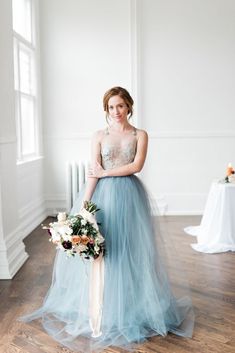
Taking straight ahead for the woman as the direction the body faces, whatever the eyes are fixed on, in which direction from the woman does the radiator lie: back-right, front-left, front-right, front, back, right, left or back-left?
back

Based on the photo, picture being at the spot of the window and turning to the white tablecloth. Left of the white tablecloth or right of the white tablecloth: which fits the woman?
right

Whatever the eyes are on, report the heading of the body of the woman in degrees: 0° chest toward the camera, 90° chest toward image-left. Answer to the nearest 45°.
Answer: approximately 0°

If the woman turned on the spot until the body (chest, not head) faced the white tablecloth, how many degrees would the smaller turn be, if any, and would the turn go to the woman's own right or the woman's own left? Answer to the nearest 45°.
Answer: approximately 135° to the woman's own left

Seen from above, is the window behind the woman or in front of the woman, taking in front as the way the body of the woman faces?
behind
